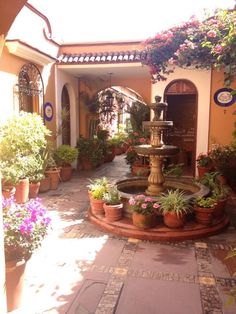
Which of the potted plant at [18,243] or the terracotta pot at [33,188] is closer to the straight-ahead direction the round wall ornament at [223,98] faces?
the potted plant

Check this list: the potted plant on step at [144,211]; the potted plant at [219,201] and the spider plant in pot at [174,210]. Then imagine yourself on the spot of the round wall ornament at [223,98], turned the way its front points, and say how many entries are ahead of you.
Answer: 3

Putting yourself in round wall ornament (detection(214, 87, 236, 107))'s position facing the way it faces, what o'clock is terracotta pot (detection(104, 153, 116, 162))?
The terracotta pot is roughly at 4 o'clock from the round wall ornament.

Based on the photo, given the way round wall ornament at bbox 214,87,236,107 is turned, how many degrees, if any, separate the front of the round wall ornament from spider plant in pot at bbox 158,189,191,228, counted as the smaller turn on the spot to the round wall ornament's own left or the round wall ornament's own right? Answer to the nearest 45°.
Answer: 0° — it already faces it

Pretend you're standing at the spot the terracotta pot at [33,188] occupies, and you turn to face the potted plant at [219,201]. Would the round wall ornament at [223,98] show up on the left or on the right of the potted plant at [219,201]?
left

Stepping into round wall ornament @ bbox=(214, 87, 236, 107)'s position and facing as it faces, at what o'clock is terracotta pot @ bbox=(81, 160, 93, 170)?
The terracotta pot is roughly at 3 o'clock from the round wall ornament.

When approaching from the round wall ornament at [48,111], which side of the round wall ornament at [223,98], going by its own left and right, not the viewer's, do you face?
right

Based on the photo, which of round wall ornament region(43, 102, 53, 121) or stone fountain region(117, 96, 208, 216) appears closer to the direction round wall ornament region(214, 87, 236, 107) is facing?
the stone fountain

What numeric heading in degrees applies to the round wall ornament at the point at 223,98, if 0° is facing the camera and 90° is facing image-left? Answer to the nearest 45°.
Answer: approximately 0°

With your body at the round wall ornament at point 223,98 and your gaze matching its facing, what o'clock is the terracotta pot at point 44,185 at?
The terracotta pot is roughly at 2 o'clock from the round wall ornament.

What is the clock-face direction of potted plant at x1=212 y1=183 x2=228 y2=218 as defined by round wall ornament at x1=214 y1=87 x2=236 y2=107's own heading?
The potted plant is roughly at 12 o'clock from the round wall ornament.
